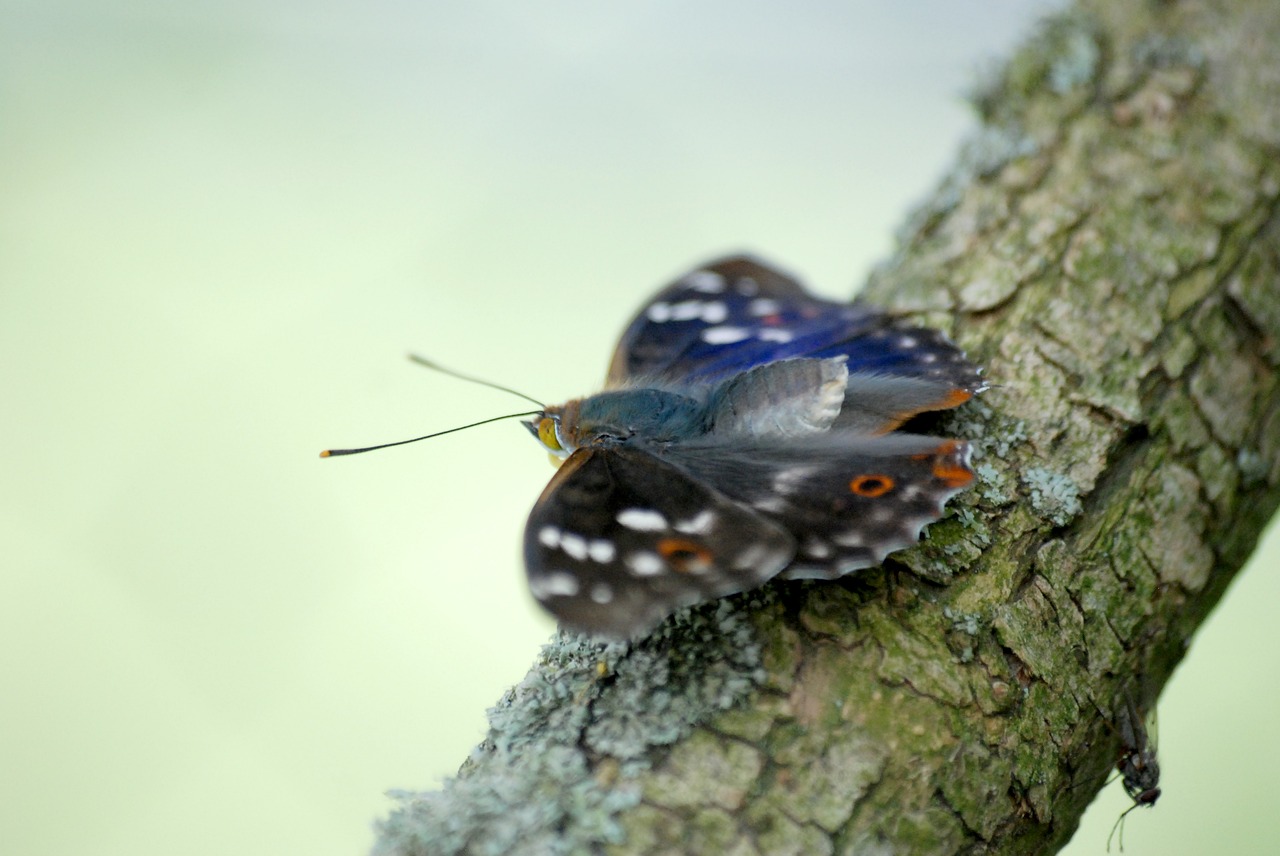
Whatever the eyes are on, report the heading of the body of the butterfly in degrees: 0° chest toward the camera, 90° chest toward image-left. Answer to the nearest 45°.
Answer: approximately 90°
